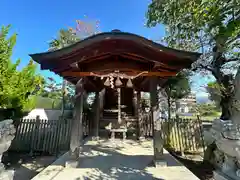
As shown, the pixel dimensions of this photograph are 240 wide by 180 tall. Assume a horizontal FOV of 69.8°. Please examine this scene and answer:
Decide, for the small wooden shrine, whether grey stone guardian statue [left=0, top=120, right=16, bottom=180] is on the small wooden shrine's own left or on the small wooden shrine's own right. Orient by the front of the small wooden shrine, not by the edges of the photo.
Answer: on the small wooden shrine's own right

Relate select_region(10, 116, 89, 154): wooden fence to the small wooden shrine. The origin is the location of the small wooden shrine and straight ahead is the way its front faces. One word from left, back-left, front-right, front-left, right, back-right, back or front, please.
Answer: back-right

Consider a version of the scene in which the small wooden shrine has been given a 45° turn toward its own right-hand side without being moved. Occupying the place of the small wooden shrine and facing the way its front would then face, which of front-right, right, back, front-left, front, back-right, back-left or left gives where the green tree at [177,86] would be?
back

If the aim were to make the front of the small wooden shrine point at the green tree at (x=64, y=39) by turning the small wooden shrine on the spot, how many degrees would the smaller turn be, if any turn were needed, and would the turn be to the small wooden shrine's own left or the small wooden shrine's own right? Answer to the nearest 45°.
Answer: approximately 135° to the small wooden shrine's own right

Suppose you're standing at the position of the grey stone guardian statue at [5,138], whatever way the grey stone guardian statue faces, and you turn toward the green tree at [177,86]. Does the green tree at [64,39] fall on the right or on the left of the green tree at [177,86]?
left

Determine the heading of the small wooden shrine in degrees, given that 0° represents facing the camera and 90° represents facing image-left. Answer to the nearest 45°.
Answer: approximately 0°

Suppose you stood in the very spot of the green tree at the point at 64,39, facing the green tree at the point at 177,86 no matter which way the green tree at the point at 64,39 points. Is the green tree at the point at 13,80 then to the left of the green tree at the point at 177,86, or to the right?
right

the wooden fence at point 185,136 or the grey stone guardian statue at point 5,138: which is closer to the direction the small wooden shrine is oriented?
the grey stone guardian statue

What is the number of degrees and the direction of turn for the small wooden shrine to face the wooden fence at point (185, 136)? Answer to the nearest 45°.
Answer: approximately 135° to its left
